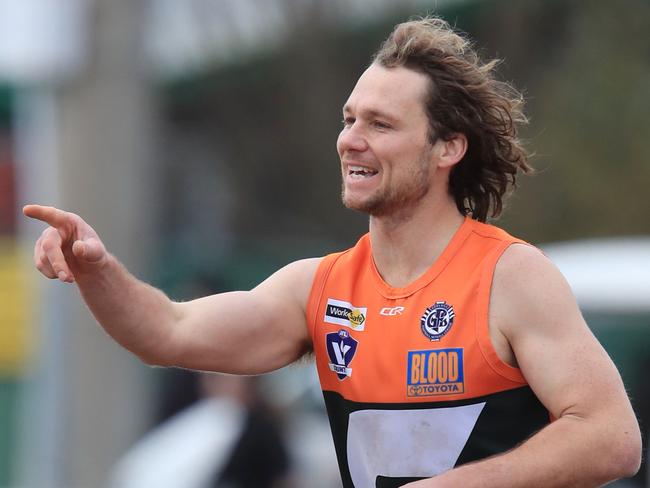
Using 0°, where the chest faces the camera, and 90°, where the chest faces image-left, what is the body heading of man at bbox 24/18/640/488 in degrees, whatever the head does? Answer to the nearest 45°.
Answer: approximately 45°
